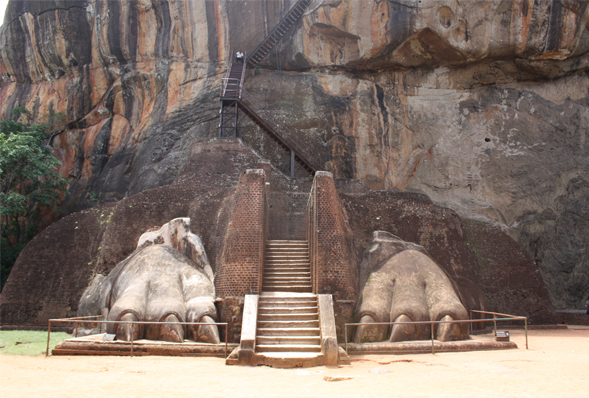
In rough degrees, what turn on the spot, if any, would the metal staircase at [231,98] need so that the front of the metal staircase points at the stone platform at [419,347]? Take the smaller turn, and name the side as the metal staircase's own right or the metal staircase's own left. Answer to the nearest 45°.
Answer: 0° — it already faces it

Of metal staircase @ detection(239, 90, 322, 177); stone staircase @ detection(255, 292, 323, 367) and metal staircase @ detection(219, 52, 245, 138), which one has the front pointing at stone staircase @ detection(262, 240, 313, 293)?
metal staircase @ detection(219, 52, 245, 138)

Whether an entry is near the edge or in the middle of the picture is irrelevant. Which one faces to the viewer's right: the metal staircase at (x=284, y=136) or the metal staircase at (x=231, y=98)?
the metal staircase at (x=284, y=136)

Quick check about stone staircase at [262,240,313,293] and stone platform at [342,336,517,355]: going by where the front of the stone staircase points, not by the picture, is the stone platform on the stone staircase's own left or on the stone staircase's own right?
on the stone staircase's own left

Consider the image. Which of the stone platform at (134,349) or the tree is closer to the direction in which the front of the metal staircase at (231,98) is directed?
the stone platform

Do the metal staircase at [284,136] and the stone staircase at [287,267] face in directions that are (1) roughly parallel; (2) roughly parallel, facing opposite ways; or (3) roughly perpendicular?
roughly perpendicular

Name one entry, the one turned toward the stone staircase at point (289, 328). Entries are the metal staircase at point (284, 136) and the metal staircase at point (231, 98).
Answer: the metal staircase at point (231, 98)

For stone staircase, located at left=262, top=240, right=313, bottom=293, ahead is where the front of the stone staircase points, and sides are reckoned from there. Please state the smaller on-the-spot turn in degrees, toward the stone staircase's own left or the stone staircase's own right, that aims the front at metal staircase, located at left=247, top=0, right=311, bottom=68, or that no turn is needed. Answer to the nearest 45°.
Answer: approximately 180°

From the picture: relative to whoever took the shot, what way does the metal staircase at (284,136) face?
facing to the right of the viewer

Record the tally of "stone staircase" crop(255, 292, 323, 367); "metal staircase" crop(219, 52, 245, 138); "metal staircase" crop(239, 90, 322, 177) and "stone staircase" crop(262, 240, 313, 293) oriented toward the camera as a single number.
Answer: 3

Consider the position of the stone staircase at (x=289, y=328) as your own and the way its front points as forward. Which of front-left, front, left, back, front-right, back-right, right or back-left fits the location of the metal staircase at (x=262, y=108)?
back
